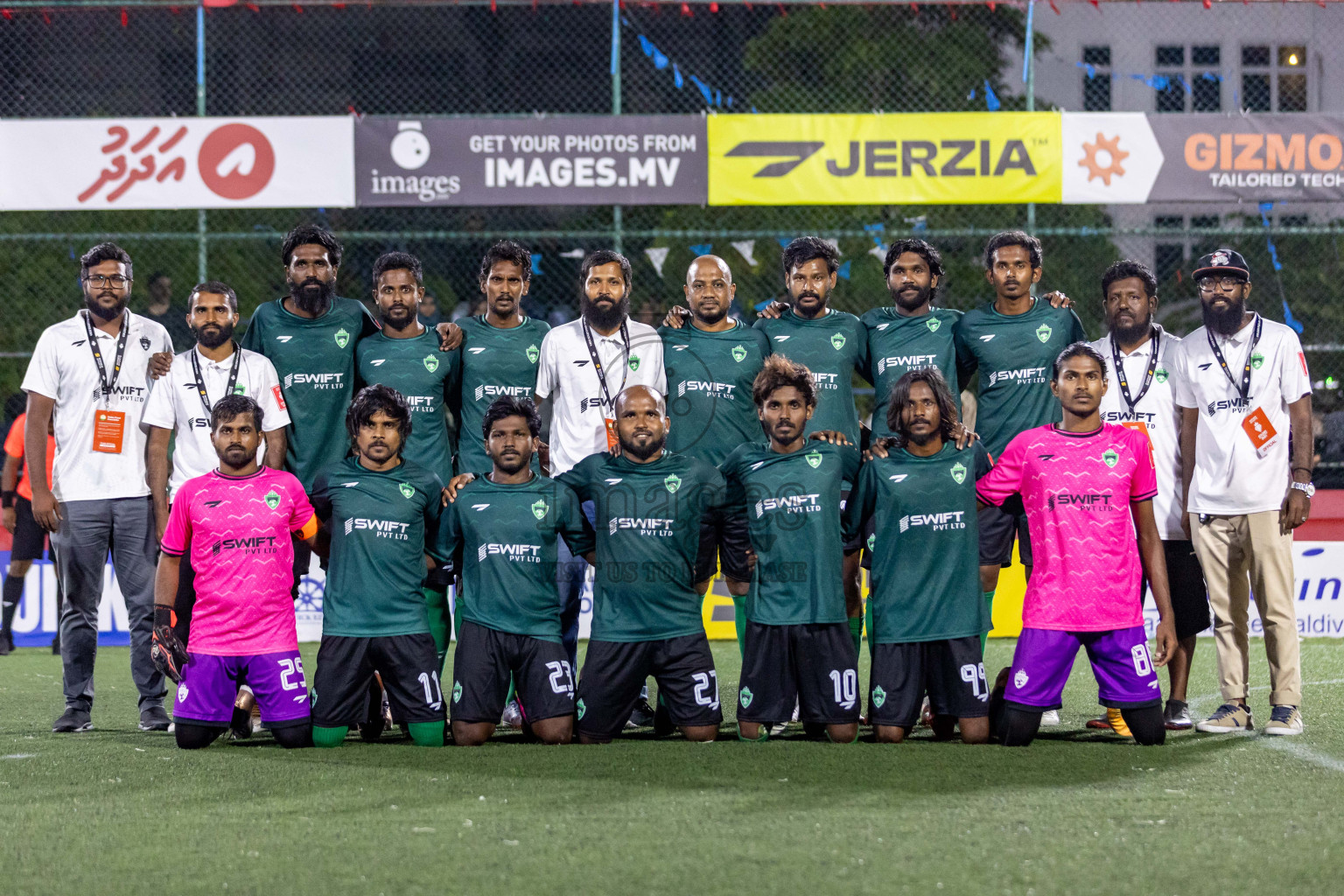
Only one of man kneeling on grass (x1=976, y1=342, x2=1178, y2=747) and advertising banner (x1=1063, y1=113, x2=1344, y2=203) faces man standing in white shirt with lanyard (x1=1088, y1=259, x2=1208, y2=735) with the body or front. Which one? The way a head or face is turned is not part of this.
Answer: the advertising banner

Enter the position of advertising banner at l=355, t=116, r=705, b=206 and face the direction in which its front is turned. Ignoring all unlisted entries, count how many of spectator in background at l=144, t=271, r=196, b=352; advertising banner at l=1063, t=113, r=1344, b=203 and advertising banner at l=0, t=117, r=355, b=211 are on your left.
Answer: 1

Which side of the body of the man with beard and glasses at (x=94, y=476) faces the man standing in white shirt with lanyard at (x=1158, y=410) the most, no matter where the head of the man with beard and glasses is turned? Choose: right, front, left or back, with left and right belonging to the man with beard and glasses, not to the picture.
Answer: left

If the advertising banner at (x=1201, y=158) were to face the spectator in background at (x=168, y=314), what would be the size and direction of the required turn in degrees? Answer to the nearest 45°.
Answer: approximately 90° to its right

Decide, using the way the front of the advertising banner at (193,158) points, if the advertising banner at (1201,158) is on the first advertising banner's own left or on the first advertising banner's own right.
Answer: on the first advertising banner's own left

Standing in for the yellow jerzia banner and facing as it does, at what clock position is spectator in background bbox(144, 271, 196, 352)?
The spectator in background is roughly at 3 o'clock from the yellow jerzia banner.

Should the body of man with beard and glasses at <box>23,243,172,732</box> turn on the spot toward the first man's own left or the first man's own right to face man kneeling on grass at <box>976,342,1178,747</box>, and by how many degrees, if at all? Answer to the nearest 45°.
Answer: approximately 45° to the first man's own left

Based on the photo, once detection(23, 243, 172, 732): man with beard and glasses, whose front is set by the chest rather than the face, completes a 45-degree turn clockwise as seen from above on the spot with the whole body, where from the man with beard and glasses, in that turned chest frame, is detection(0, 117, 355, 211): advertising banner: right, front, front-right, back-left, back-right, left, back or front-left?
back-right

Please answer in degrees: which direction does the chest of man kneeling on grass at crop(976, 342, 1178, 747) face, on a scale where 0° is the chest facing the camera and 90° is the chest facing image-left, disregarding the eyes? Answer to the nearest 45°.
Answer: approximately 0°
